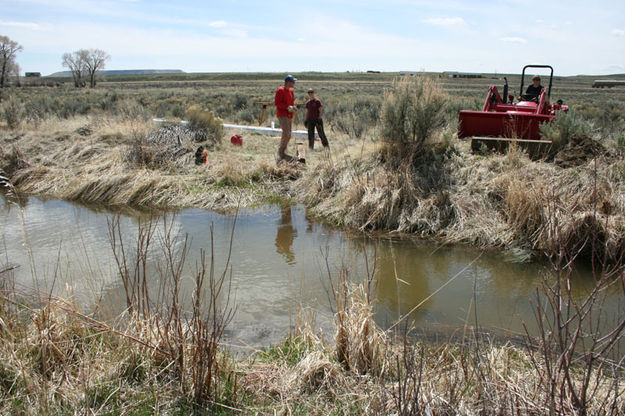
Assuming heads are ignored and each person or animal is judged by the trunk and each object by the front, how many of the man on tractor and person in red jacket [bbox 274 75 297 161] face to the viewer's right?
1

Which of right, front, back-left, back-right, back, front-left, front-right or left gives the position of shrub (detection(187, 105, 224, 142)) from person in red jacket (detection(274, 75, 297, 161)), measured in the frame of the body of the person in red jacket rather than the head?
back-left

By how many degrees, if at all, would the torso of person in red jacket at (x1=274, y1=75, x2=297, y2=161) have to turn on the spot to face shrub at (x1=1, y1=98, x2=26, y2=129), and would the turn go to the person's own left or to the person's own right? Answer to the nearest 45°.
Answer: approximately 135° to the person's own left

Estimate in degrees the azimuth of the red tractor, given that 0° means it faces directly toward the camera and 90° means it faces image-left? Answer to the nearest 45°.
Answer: approximately 45°

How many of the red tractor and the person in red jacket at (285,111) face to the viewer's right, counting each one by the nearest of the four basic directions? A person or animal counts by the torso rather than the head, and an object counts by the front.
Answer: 1

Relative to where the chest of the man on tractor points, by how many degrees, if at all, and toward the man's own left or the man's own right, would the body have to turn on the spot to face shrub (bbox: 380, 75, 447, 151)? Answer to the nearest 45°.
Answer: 0° — they already face it

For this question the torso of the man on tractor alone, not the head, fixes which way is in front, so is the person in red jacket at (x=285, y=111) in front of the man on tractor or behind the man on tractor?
in front

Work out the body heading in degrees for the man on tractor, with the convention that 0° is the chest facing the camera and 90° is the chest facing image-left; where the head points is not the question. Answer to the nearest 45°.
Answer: approximately 45°

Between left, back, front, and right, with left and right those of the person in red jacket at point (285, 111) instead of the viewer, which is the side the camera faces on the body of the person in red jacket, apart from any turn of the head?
right

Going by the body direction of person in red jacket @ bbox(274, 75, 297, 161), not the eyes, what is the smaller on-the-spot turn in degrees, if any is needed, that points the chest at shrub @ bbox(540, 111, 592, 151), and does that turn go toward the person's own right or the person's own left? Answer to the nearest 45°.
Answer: approximately 45° to the person's own right

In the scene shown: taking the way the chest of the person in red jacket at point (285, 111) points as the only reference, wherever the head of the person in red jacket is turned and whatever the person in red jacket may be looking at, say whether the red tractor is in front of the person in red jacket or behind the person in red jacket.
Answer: in front

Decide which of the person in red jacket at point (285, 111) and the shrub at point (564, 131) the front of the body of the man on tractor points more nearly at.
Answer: the person in red jacket
